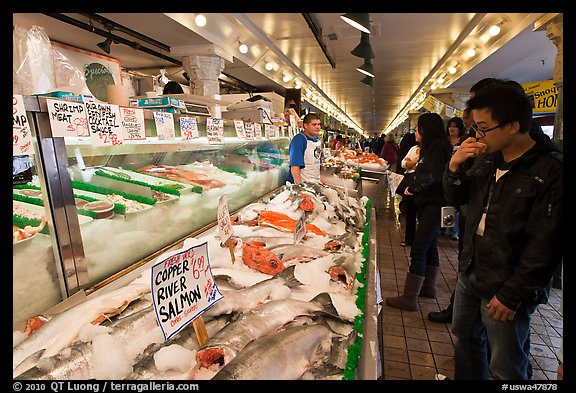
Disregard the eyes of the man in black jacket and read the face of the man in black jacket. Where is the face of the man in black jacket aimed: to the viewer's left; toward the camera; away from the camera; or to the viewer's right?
to the viewer's left

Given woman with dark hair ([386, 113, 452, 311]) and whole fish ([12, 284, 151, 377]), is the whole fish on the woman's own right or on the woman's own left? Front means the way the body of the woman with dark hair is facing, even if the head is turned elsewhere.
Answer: on the woman's own left

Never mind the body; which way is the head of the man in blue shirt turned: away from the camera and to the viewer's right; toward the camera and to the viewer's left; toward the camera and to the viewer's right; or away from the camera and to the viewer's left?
toward the camera and to the viewer's right

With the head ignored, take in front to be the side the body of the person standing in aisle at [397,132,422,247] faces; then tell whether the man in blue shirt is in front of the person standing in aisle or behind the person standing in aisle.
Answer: in front

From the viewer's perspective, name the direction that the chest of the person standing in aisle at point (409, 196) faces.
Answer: to the viewer's left

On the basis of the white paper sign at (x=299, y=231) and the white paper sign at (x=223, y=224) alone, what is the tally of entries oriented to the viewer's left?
0

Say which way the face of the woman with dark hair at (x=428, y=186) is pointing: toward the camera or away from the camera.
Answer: away from the camera

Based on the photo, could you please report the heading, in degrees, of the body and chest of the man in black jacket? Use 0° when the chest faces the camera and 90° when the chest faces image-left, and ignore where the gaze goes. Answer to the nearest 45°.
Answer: approximately 45°

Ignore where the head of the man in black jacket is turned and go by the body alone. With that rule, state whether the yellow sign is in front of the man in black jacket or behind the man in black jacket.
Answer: behind

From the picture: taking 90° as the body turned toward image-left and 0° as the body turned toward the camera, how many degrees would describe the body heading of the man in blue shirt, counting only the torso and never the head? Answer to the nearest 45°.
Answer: approximately 315°

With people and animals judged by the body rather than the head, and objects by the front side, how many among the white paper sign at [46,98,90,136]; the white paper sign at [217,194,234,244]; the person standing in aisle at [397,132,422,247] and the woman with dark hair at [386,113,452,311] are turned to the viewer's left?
2

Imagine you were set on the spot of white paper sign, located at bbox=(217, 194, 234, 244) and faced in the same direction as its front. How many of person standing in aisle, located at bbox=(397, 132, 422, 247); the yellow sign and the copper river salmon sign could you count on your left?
2
